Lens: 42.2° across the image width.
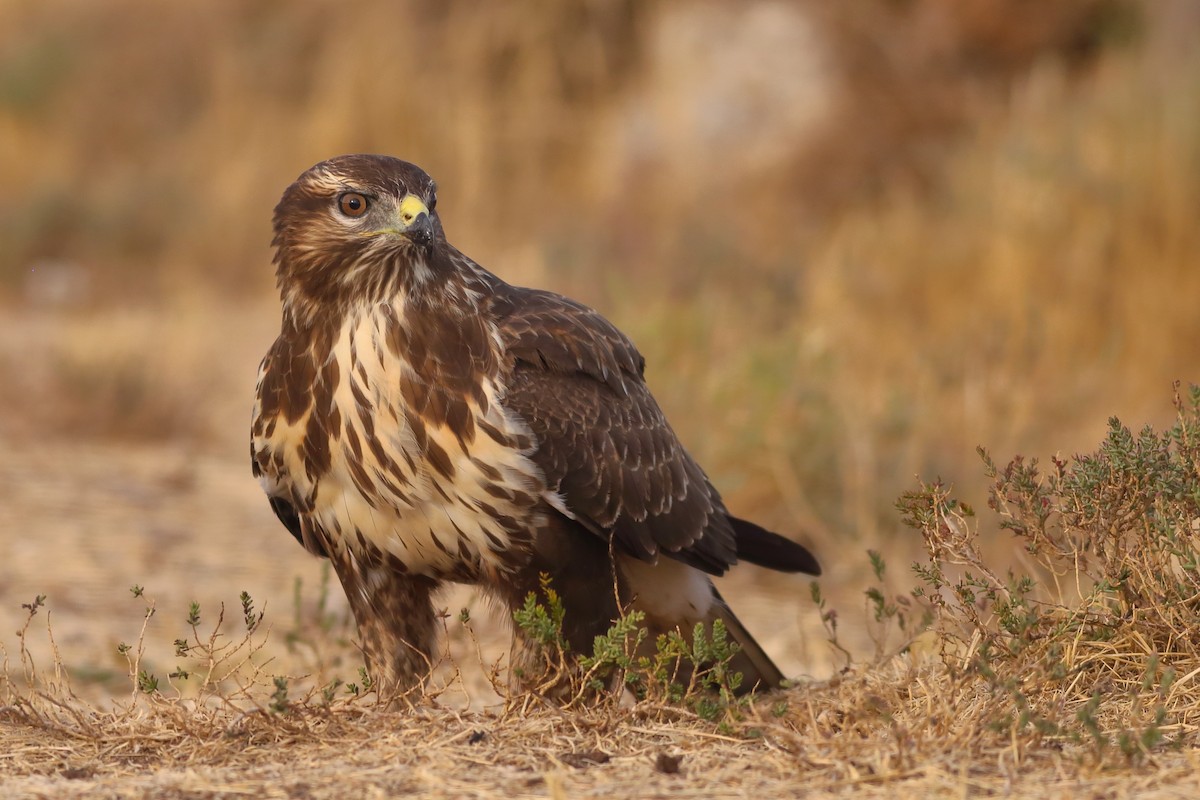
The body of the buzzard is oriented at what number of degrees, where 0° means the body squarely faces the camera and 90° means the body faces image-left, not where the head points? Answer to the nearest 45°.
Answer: approximately 45°

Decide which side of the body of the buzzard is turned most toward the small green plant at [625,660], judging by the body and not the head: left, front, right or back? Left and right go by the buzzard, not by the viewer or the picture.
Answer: left

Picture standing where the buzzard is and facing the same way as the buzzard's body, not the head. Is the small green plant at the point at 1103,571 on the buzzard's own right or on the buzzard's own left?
on the buzzard's own left
